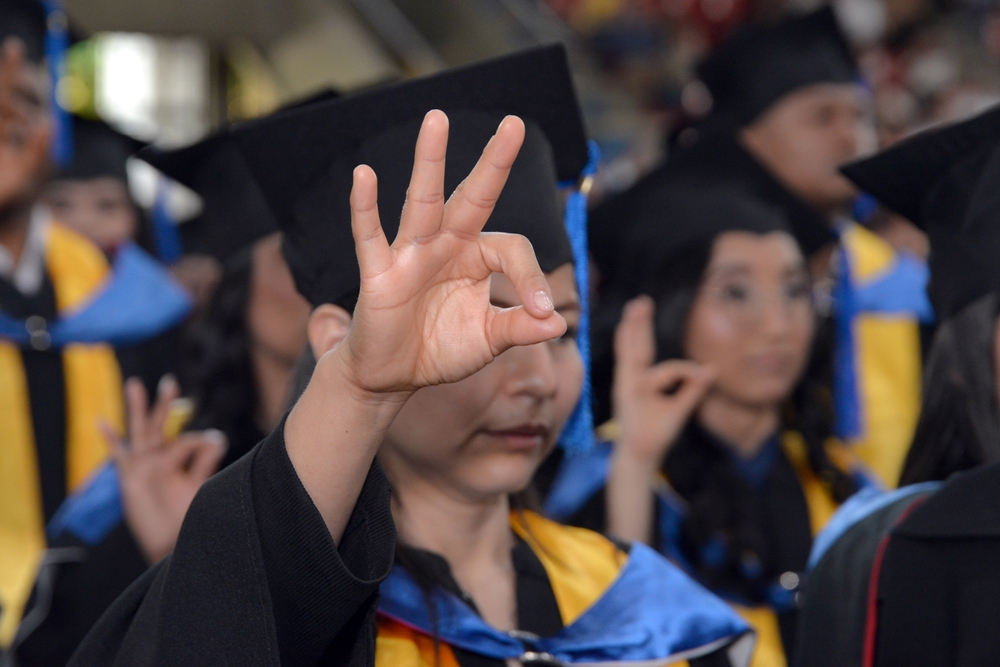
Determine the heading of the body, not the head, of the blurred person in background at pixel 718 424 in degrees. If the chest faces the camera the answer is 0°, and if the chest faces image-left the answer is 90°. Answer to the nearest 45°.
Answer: approximately 315°

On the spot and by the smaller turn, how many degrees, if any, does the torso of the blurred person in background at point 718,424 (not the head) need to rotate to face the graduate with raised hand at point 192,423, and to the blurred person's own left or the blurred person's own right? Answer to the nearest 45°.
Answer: approximately 135° to the blurred person's own right

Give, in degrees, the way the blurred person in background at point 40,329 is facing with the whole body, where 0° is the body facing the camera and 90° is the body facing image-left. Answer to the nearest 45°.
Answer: approximately 0°

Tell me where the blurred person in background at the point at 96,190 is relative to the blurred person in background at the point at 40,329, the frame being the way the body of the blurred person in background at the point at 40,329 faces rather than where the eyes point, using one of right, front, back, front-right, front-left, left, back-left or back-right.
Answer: back
